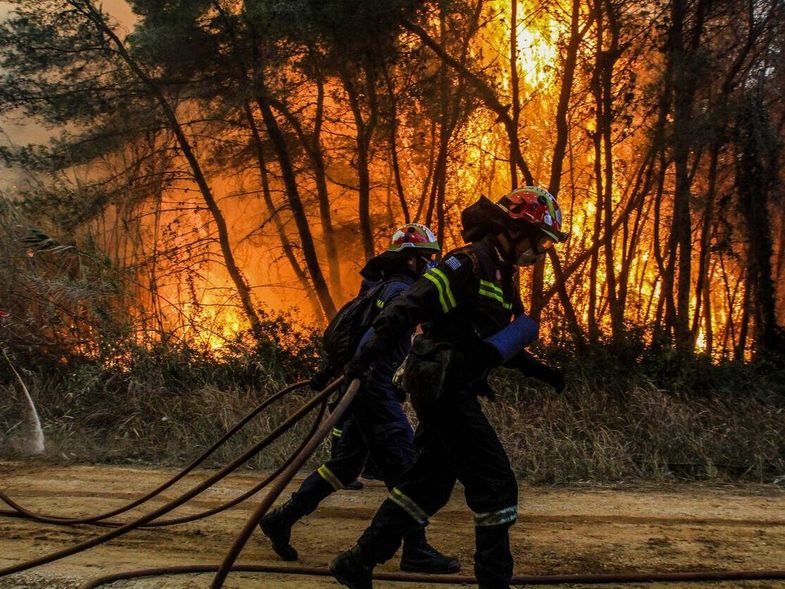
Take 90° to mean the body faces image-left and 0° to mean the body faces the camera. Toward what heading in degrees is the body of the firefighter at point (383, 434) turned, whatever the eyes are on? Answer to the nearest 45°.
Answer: approximately 270°

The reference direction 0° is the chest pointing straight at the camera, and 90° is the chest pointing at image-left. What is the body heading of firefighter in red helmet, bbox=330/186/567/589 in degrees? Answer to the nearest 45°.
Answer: approximately 270°

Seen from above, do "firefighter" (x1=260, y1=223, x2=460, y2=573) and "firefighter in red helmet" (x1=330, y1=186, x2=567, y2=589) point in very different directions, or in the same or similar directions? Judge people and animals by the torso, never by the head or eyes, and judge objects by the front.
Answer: same or similar directions

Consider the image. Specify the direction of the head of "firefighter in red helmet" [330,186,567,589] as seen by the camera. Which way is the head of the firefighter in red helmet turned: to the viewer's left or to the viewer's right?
to the viewer's right

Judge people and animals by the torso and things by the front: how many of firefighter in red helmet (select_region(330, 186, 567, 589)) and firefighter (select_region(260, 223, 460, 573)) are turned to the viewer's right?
2

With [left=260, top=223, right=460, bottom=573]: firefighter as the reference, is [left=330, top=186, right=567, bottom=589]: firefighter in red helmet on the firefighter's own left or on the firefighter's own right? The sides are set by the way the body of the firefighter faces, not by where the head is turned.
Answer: on the firefighter's own right

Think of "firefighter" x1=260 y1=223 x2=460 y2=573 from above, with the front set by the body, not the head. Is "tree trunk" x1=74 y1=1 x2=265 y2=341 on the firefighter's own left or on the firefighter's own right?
on the firefighter's own left

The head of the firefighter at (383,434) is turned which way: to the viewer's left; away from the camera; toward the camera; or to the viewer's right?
to the viewer's right

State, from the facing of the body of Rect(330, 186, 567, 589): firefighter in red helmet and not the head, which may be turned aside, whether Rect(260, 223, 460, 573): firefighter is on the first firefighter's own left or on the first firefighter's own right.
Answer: on the first firefighter's own left
